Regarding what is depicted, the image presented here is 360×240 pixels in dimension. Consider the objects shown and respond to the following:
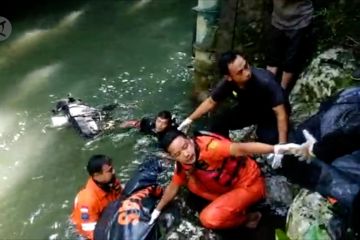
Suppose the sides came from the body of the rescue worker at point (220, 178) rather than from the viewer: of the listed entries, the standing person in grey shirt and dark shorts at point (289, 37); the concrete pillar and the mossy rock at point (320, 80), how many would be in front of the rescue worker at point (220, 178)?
0

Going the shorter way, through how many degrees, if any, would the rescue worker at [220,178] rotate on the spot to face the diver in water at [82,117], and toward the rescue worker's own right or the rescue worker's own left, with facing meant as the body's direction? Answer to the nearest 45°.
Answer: approximately 90° to the rescue worker's own right

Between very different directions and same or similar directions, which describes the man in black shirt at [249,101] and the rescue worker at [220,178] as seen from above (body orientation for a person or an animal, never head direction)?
same or similar directions

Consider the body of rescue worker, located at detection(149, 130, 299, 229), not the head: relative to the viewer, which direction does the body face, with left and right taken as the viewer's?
facing the viewer and to the left of the viewer
